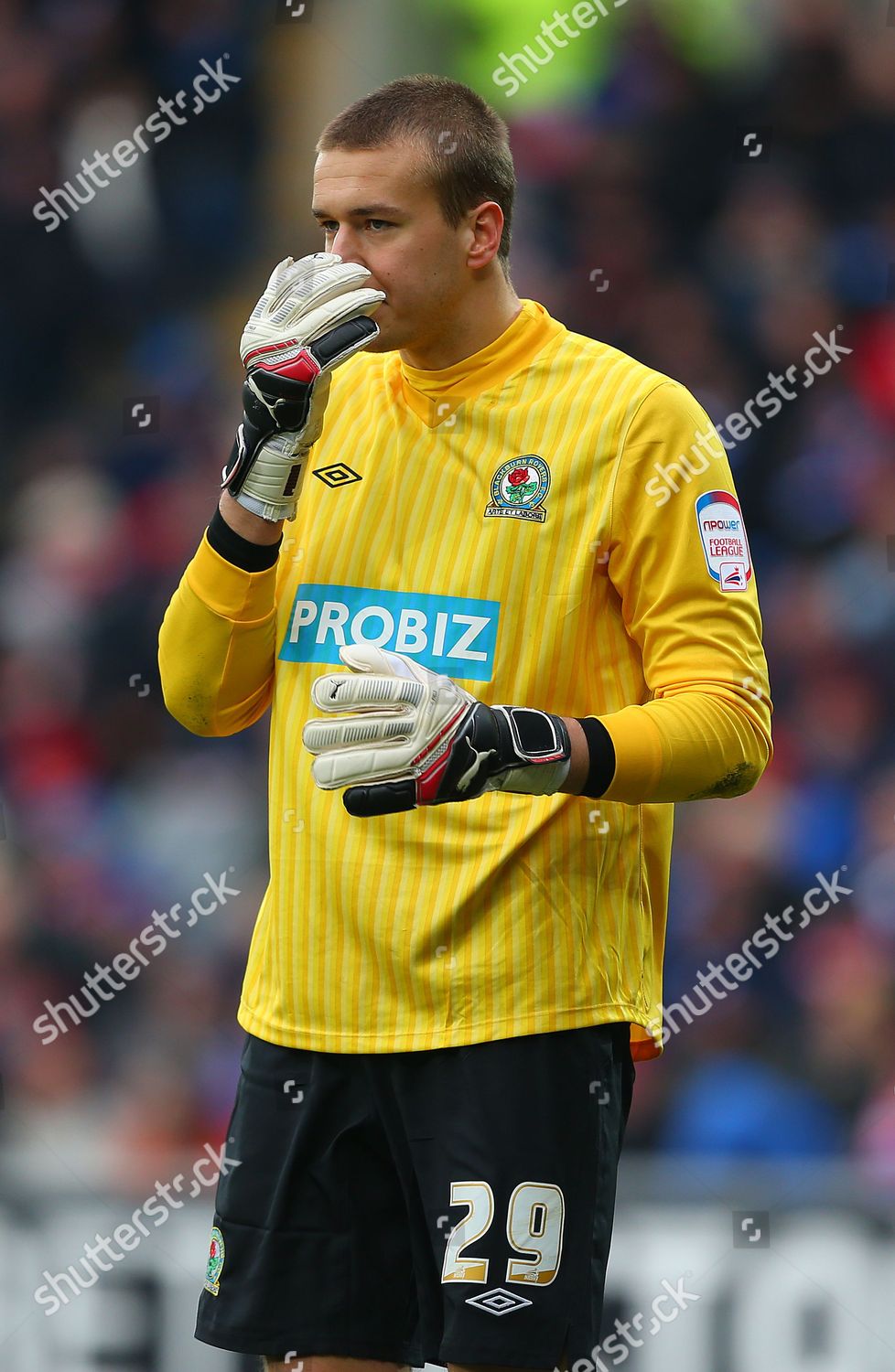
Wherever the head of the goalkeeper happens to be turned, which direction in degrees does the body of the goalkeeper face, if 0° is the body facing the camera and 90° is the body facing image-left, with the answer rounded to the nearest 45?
approximately 45°
